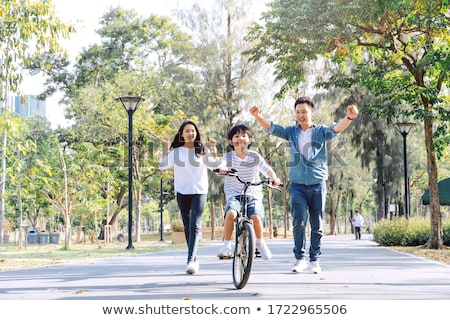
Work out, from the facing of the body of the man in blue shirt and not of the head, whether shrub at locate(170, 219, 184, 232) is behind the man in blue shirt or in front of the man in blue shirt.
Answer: behind

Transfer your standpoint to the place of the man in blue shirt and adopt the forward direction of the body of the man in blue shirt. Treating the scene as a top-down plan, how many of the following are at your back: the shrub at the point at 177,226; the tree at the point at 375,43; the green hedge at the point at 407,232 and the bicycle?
3

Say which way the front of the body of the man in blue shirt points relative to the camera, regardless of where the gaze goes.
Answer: toward the camera

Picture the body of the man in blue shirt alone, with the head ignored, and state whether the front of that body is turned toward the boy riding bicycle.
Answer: no

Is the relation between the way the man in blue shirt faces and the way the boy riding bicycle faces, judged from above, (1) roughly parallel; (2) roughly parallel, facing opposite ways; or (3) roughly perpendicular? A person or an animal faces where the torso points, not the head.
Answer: roughly parallel

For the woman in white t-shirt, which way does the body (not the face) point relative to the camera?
toward the camera

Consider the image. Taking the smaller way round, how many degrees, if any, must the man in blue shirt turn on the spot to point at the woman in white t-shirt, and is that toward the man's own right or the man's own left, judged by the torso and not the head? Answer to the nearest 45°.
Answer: approximately 90° to the man's own right

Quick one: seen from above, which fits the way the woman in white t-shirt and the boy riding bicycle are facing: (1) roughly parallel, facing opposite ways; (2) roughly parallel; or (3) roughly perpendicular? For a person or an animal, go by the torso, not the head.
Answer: roughly parallel

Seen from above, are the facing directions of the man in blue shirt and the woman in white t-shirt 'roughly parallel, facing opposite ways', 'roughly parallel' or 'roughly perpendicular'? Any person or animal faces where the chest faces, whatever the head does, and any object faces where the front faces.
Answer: roughly parallel

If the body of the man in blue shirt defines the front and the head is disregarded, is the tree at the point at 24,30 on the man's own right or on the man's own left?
on the man's own right

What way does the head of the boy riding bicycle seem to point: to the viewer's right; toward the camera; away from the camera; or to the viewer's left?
toward the camera

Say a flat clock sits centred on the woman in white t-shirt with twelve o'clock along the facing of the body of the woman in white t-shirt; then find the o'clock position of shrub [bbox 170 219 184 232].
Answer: The shrub is roughly at 6 o'clock from the woman in white t-shirt.

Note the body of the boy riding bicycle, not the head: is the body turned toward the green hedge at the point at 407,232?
no

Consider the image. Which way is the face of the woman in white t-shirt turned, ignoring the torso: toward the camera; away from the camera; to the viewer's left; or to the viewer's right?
toward the camera
